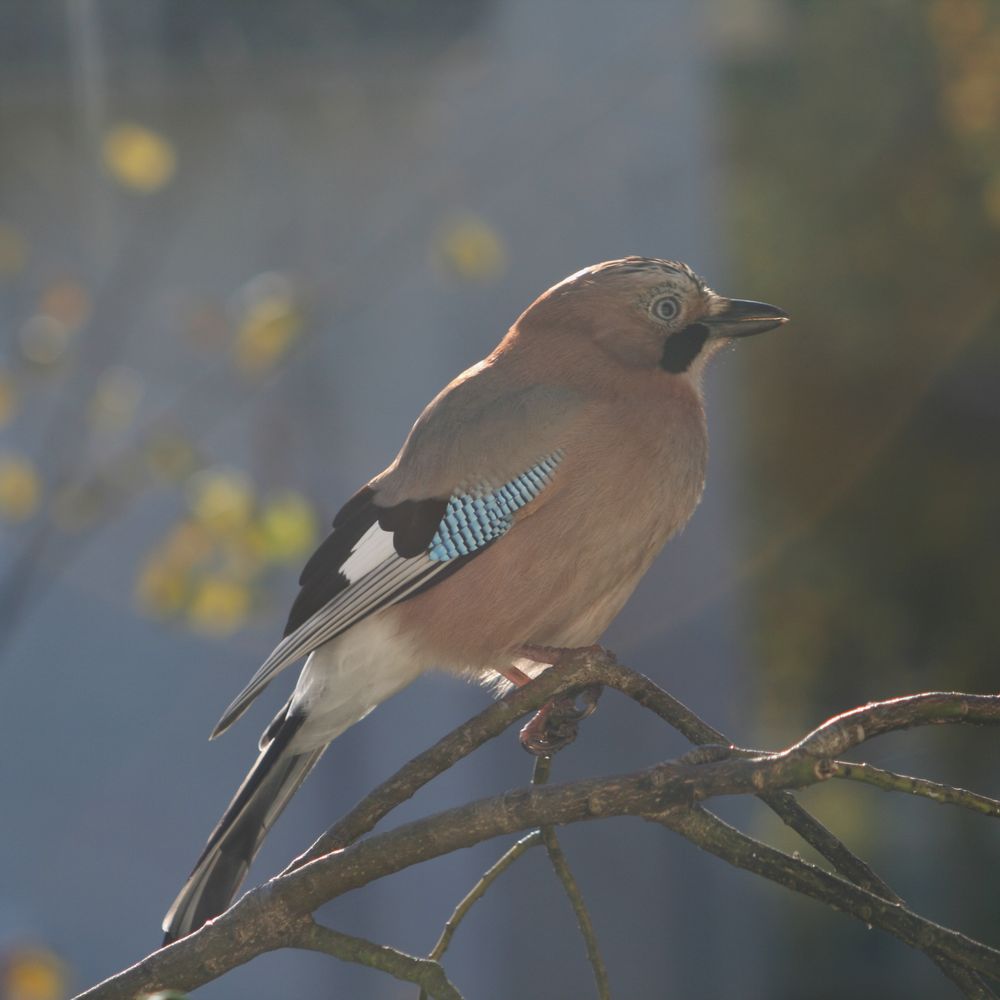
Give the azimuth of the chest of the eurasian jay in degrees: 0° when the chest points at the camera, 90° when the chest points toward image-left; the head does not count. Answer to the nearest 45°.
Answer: approximately 270°
